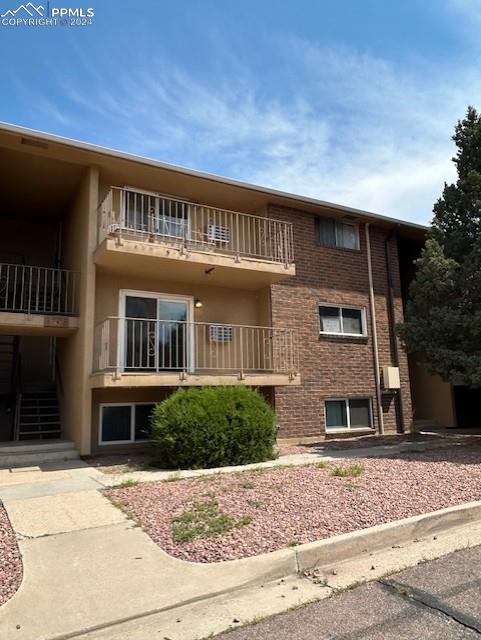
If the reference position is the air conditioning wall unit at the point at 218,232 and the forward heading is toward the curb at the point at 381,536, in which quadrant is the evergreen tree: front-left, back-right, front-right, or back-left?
front-left

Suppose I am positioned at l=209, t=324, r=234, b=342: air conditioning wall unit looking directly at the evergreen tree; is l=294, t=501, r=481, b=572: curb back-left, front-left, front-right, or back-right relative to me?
front-right

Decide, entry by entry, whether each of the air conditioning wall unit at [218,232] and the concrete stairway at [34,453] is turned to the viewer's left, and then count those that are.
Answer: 0

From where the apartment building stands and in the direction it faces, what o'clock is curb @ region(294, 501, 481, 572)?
The curb is roughly at 1 o'clock from the apartment building.

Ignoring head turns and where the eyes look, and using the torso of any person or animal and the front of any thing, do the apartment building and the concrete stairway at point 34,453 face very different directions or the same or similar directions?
same or similar directions

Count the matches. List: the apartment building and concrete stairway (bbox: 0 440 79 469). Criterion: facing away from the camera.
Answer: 0

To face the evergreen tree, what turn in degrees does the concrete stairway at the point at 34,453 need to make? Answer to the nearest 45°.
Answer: approximately 90° to its left

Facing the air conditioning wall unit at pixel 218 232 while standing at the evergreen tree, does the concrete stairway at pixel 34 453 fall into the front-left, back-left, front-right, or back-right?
front-left

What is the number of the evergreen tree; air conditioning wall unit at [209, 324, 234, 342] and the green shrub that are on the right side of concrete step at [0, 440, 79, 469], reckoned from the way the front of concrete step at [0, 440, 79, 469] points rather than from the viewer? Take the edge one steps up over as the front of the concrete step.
0

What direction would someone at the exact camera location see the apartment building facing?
facing the viewer and to the right of the viewer

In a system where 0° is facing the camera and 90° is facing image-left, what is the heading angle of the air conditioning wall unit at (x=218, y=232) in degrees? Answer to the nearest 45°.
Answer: approximately 315°

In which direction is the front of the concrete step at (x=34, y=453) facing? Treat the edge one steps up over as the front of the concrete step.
toward the camera

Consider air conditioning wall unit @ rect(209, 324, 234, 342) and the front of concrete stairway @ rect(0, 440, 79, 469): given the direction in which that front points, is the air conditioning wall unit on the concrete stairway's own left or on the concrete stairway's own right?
on the concrete stairway's own left
